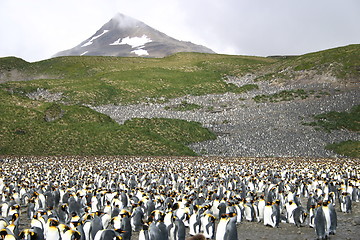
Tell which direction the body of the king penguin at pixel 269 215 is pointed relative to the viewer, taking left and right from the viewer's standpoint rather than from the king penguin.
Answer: facing the viewer and to the left of the viewer

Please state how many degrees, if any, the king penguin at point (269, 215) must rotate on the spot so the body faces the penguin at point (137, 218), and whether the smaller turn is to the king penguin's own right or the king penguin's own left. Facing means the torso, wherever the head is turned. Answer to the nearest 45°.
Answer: approximately 45° to the king penguin's own right

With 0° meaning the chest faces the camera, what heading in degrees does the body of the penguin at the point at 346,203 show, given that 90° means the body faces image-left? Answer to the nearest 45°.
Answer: approximately 45°

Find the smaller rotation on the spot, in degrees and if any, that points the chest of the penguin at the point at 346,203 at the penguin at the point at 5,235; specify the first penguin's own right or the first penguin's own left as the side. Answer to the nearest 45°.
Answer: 0° — it already faces it

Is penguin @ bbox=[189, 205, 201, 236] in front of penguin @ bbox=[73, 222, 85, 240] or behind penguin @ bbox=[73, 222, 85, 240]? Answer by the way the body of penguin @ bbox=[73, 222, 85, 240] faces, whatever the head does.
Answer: behind

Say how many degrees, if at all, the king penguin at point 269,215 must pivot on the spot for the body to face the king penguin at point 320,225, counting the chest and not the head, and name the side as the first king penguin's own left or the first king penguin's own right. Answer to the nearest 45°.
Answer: approximately 90° to the first king penguin's own left

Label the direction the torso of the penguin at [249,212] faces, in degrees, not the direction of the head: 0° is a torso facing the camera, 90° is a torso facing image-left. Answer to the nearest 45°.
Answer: approximately 45°

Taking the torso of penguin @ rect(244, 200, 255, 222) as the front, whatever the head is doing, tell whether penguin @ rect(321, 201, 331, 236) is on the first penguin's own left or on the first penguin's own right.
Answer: on the first penguin's own left

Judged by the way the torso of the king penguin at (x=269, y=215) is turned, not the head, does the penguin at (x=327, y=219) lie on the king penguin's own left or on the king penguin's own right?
on the king penguin's own left
